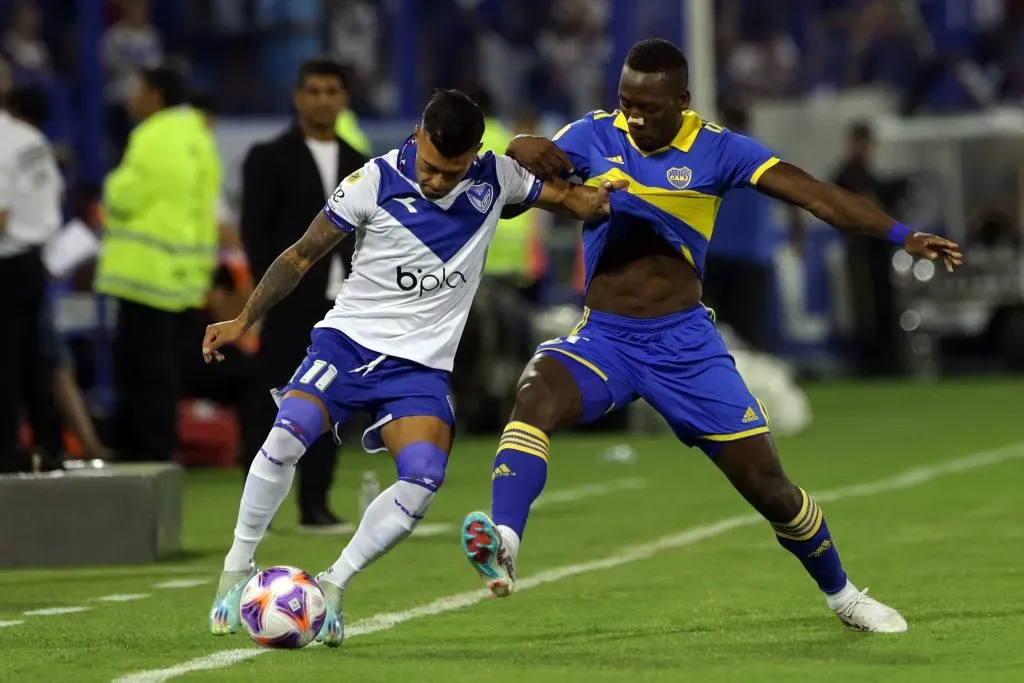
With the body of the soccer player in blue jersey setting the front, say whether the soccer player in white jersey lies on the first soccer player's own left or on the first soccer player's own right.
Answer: on the first soccer player's own right

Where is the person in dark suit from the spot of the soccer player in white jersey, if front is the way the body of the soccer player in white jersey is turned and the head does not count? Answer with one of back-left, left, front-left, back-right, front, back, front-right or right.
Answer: back

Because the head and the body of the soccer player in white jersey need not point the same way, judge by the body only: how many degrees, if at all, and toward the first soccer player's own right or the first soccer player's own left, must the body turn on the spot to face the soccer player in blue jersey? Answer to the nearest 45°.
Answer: approximately 90° to the first soccer player's own left

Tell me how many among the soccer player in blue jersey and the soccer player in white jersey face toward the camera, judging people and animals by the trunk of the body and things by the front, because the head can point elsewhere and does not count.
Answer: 2
